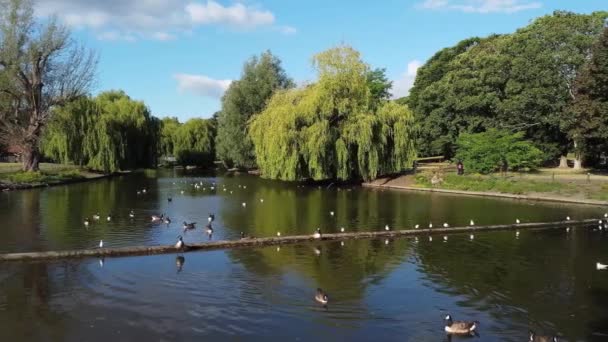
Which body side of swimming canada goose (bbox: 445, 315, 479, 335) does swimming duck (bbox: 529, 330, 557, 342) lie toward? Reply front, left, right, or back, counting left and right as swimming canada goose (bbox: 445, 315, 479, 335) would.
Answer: back

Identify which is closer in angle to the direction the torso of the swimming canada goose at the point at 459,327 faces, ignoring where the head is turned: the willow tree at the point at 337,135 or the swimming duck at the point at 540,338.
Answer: the willow tree

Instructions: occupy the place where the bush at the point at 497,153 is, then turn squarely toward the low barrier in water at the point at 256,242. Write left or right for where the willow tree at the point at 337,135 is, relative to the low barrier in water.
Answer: right

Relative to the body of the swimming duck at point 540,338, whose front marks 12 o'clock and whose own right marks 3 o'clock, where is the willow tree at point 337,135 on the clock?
The willow tree is roughly at 2 o'clock from the swimming duck.

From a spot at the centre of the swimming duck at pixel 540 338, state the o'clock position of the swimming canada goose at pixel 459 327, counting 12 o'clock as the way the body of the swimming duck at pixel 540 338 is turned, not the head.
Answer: the swimming canada goose at pixel 459 327 is roughly at 12 o'clock from the swimming duck at pixel 540 338.

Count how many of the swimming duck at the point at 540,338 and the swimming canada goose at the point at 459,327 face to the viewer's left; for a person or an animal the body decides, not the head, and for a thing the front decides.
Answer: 2

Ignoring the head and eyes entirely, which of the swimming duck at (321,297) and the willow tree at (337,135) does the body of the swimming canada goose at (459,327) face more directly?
the swimming duck

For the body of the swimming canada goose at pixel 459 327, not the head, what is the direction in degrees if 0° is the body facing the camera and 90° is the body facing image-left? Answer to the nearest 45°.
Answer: approximately 90°

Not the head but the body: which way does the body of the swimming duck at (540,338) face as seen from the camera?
to the viewer's left
